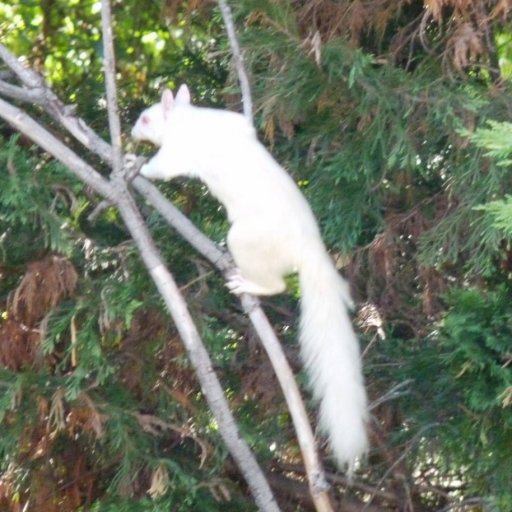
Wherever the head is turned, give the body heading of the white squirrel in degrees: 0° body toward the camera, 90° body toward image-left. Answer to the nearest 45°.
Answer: approximately 90°

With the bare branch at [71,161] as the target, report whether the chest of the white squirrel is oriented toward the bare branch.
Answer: yes
